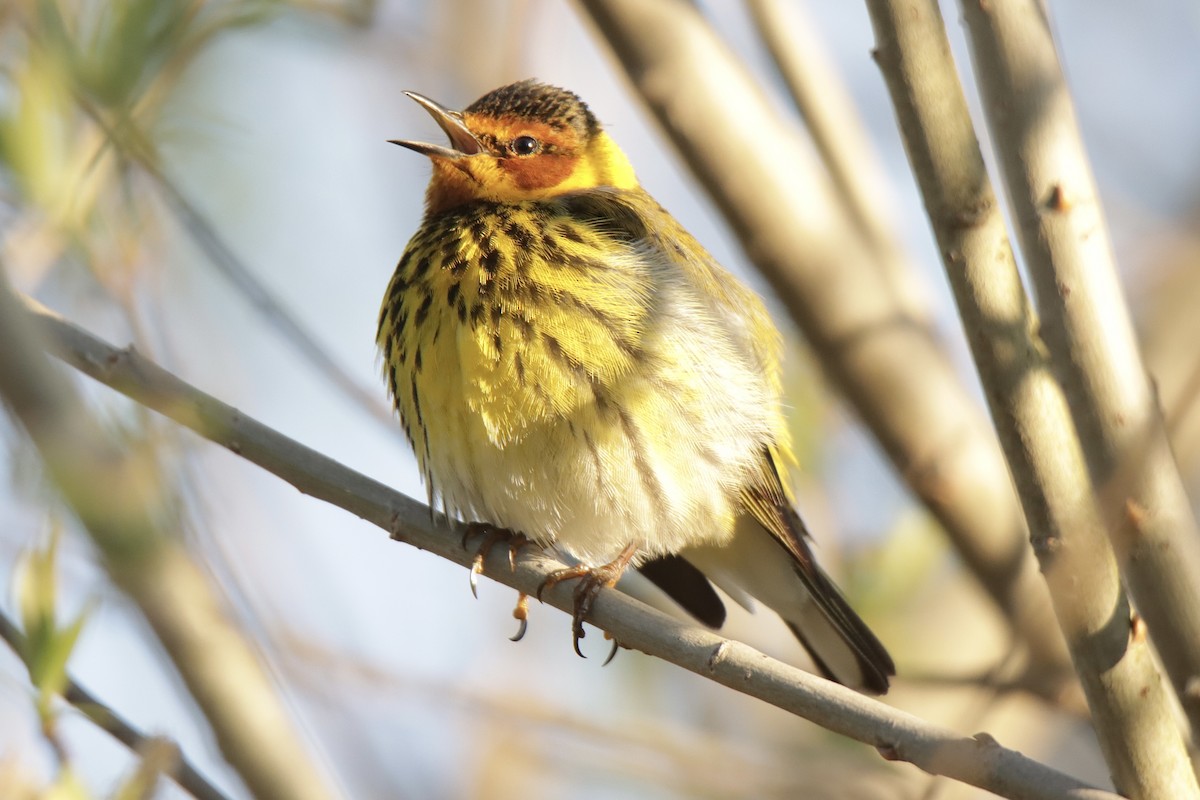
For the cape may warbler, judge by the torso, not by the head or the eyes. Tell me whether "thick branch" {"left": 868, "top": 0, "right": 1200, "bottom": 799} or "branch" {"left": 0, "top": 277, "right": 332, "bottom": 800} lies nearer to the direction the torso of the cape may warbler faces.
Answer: the branch

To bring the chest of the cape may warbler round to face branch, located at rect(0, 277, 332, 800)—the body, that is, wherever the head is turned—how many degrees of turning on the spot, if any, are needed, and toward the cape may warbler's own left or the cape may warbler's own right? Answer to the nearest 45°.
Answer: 0° — it already faces it

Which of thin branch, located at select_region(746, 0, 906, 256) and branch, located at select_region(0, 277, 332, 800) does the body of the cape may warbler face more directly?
the branch

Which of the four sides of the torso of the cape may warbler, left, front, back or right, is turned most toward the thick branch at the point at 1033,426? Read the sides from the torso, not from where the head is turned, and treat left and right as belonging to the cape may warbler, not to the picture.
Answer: left

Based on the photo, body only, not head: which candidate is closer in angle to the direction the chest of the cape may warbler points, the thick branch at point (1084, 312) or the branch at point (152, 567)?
the branch

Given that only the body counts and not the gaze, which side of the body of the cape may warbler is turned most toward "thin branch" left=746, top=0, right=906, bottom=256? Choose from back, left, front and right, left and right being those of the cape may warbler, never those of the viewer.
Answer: back

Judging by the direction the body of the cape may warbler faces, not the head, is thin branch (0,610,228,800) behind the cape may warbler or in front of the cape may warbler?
in front

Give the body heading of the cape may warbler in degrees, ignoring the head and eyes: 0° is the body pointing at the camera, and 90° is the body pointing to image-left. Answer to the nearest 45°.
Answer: approximately 45°

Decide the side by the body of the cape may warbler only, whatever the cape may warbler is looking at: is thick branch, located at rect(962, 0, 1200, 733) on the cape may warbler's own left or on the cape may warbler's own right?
on the cape may warbler's own left
